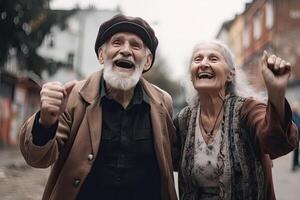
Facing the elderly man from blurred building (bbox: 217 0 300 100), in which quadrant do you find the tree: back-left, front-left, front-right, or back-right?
front-right

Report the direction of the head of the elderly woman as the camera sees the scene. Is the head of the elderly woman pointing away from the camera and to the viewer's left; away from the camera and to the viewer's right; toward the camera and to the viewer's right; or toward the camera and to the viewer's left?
toward the camera and to the viewer's left

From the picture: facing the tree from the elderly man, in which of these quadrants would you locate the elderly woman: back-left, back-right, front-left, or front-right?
back-right

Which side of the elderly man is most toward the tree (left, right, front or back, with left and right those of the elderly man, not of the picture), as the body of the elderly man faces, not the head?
back

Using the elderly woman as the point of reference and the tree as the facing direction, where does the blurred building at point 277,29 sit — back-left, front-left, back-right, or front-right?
front-right

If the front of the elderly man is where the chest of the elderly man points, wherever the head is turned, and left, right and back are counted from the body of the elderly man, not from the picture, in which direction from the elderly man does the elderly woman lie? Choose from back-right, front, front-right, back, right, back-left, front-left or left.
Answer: left

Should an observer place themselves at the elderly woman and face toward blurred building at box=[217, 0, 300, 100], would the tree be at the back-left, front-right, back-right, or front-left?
front-left

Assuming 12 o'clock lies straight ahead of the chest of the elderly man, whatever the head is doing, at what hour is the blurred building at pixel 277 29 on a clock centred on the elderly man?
The blurred building is roughly at 7 o'clock from the elderly man.

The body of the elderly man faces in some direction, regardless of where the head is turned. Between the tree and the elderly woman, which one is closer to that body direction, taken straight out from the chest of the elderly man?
the elderly woman

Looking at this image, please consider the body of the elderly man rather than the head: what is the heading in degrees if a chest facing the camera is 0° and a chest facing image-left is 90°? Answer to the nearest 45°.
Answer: approximately 0°
